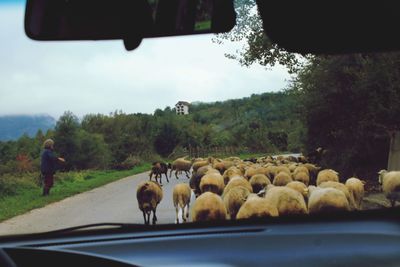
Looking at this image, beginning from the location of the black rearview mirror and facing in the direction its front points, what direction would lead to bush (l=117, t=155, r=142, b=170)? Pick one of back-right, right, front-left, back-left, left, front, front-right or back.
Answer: back

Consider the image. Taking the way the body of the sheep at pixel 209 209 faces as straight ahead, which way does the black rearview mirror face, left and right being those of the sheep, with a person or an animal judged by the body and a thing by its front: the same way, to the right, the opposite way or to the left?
the opposite way

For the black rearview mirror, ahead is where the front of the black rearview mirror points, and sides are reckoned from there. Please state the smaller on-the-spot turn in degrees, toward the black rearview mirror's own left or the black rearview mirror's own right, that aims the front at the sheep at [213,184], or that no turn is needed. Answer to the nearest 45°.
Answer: approximately 180°

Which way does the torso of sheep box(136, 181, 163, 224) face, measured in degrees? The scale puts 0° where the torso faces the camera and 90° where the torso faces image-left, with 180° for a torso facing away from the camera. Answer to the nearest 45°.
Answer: approximately 180°

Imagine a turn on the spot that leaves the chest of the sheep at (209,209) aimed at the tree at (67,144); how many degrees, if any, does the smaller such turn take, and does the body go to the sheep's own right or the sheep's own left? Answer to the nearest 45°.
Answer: approximately 45° to the sheep's own left

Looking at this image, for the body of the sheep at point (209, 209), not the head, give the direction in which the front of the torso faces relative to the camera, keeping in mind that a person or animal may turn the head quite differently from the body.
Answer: away from the camera

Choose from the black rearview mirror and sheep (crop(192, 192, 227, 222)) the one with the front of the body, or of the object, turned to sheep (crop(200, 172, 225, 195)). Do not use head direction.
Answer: sheep (crop(192, 192, 227, 222))

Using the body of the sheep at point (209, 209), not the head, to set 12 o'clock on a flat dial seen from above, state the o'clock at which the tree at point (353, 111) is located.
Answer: The tree is roughly at 2 o'clock from the sheep.

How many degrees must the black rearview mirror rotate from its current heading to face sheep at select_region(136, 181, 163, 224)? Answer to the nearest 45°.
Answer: approximately 180°

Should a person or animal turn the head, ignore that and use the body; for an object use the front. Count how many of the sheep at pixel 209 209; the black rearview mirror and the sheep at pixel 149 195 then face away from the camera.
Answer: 2
